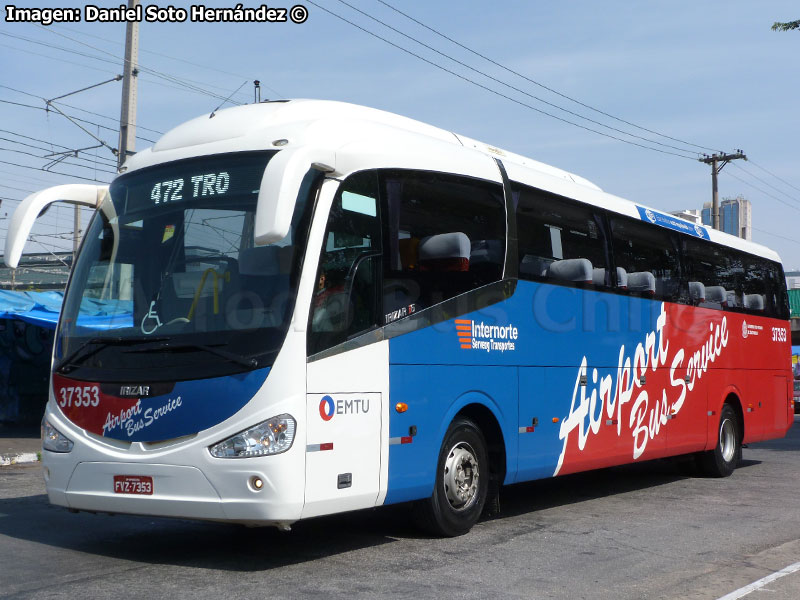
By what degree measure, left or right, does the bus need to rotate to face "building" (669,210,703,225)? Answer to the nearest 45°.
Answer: approximately 180°

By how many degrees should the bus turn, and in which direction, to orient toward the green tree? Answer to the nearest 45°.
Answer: approximately 180°

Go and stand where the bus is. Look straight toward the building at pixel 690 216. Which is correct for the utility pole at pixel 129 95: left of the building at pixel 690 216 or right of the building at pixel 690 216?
left

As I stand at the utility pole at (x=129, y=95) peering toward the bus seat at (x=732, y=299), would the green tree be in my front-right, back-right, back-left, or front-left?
front-left

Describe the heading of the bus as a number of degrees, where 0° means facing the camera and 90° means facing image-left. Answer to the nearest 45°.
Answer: approximately 45°
